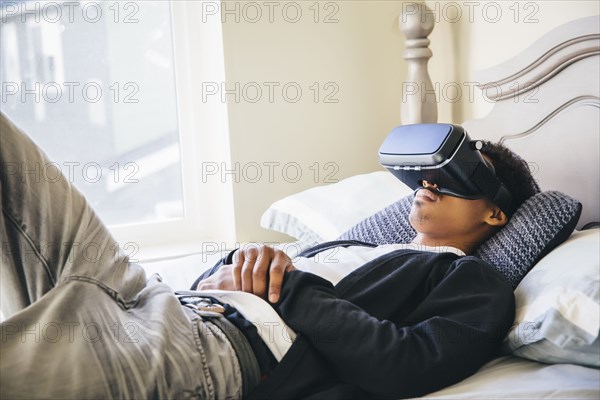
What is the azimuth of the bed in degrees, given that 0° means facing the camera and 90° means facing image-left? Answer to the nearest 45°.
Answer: approximately 45°
